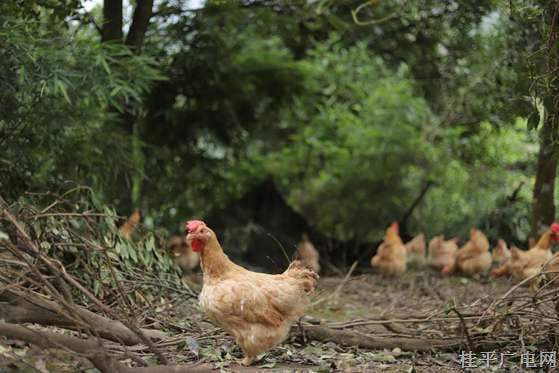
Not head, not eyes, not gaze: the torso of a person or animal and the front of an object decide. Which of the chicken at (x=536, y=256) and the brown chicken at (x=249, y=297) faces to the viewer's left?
the brown chicken

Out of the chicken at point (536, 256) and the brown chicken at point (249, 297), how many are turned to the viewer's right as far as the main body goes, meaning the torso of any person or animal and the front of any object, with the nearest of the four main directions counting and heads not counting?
1

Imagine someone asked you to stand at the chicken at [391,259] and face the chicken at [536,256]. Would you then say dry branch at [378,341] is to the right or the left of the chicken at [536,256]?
right

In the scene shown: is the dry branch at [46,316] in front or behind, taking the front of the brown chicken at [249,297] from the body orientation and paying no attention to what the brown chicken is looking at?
in front

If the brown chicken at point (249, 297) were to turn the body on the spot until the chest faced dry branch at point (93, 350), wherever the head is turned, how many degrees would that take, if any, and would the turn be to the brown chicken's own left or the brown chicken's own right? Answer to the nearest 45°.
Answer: approximately 45° to the brown chicken's own left

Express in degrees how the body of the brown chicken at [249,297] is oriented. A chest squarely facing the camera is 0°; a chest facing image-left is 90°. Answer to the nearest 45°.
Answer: approximately 90°

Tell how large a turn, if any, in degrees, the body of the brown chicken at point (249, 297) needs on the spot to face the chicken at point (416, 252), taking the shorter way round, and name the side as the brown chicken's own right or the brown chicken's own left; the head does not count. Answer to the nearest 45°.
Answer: approximately 135° to the brown chicken's own right

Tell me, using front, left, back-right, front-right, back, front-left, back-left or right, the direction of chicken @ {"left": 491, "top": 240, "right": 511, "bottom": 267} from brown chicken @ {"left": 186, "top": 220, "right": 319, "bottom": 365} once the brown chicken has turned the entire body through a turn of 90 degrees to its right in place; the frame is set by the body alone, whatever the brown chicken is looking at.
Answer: front-right

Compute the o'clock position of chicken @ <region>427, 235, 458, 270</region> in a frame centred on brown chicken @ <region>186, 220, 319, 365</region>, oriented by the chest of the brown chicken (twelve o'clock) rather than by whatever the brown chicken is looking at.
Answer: The chicken is roughly at 4 o'clock from the brown chicken.

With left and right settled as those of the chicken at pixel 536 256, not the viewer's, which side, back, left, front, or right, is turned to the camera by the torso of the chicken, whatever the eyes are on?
right
